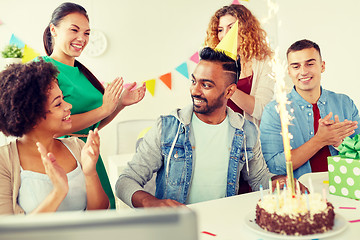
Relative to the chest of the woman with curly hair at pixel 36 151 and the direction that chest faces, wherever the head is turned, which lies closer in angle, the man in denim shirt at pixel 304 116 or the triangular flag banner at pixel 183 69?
the man in denim shirt

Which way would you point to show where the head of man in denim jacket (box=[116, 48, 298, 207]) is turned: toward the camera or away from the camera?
toward the camera

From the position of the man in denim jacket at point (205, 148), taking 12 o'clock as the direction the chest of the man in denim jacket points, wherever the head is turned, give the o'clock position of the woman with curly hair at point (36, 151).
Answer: The woman with curly hair is roughly at 2 o'clock from the man in denim jacket.

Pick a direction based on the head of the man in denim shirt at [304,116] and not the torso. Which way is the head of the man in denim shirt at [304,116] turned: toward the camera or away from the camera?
toward the camera

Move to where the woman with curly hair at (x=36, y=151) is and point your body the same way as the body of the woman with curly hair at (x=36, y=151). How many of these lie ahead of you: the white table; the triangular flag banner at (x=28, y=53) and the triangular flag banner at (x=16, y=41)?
1

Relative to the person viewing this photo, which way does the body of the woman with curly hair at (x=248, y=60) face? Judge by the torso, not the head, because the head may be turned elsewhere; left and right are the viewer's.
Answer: facing the viewer and to the left of the viewer

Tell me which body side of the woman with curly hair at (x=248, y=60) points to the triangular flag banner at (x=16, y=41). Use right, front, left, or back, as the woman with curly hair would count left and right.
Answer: right

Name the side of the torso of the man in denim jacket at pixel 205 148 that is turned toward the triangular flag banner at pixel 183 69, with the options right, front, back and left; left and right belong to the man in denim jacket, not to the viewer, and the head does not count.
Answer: back

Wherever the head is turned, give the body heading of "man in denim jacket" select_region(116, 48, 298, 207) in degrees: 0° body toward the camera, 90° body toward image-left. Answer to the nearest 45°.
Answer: approximately 0°

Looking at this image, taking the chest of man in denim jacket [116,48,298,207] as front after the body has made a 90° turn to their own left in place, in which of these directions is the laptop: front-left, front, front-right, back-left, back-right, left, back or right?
right

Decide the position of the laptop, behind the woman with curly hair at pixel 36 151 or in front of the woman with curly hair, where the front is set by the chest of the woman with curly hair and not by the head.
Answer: in front

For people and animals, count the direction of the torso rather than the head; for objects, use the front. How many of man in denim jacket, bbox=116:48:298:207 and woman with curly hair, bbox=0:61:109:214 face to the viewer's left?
0

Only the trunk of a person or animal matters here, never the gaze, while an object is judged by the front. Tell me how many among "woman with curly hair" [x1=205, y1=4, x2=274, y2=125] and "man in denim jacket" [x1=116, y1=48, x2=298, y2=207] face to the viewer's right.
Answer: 0
